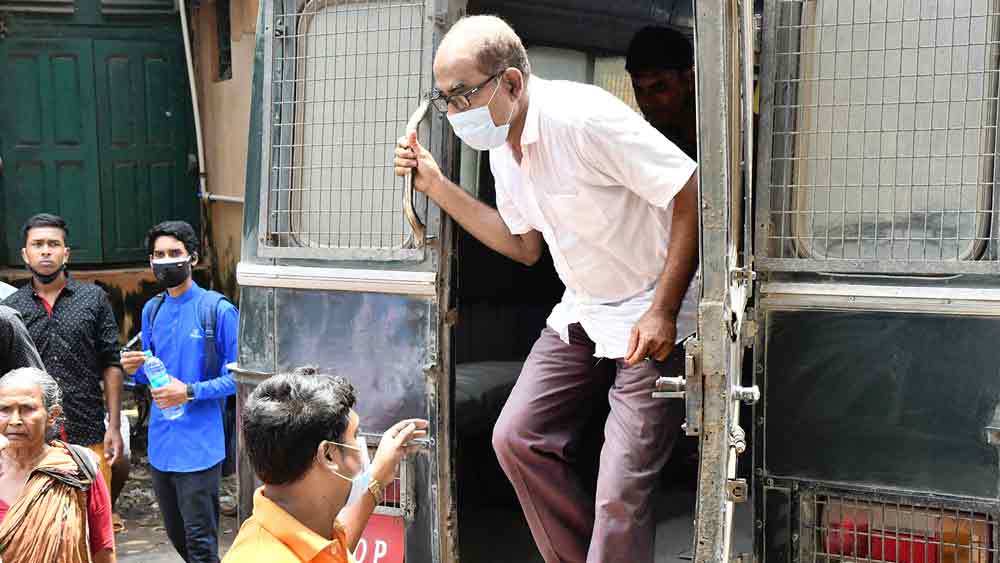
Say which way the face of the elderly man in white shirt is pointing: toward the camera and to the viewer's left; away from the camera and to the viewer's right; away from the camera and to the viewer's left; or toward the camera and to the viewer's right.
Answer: toward the camera and to the viewer's left

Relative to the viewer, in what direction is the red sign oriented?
toward the camera

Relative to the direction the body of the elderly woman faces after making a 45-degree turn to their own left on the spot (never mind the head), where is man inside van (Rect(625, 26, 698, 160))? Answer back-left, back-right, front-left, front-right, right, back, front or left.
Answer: left

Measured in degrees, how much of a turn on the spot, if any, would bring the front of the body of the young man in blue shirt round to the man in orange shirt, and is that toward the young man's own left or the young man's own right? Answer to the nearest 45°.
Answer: approximately 45° to the young man's own left

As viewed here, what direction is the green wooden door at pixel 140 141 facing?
toward the camera

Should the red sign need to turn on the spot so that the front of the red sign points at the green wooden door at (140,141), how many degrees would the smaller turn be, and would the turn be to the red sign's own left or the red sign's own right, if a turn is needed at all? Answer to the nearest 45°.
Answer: approximately 180°

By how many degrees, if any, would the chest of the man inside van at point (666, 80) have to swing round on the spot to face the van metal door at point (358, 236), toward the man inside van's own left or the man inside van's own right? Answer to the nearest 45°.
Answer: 0° — they already face it

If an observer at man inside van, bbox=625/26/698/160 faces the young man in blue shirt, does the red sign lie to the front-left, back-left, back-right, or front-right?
front-left

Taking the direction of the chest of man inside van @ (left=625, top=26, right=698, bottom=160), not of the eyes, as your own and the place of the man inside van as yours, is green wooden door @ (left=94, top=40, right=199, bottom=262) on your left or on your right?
on your right

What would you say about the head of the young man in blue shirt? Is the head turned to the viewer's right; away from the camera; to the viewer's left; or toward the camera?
toward the camera

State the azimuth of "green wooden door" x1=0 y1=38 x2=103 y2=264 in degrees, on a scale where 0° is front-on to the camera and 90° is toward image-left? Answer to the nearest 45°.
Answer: approximately 0°

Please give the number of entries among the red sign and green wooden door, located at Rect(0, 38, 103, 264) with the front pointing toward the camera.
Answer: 2

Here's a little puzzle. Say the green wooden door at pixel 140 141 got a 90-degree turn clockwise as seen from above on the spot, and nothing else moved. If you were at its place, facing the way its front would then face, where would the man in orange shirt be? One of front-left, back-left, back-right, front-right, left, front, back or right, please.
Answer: left

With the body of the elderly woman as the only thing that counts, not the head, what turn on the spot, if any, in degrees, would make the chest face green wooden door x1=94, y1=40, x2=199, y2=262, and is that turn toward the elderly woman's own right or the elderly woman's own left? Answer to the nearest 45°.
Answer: approximately 135° to the elderly woman's own right

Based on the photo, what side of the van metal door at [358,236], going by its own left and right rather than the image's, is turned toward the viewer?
front

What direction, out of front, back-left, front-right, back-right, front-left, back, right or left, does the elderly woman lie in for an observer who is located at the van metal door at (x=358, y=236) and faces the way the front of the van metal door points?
right

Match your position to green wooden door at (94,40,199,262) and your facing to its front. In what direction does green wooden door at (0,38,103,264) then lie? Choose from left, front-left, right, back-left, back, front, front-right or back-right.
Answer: right

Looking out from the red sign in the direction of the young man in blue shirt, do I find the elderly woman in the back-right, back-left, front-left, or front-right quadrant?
front-left
